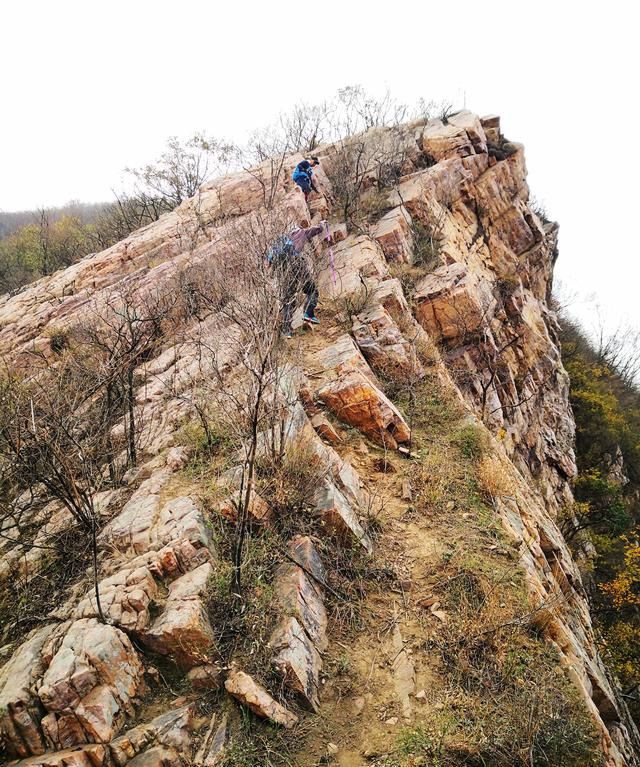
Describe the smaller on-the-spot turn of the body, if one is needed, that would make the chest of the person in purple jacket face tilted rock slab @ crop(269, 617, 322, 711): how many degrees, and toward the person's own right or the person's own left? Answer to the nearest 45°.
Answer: approximately 135° to the person's own right

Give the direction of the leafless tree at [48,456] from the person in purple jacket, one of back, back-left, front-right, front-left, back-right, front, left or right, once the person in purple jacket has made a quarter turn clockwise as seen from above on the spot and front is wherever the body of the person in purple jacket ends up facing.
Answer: right

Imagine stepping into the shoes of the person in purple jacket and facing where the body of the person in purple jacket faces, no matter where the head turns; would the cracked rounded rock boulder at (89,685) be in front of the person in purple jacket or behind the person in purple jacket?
behind

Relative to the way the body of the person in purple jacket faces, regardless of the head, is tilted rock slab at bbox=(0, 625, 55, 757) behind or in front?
behind

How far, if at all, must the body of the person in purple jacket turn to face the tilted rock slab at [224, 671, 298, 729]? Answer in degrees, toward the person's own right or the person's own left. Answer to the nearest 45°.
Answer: approximately 135° to the person's own right

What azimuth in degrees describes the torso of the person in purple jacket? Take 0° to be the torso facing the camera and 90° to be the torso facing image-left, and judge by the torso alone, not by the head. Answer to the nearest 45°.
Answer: approximately 225°
